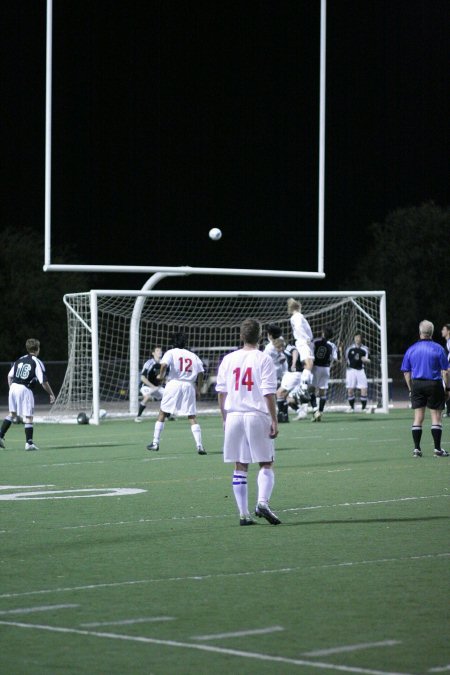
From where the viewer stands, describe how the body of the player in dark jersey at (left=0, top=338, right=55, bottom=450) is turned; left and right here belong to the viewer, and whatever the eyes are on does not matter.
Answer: facing away from the viewer and to the right of the viewer

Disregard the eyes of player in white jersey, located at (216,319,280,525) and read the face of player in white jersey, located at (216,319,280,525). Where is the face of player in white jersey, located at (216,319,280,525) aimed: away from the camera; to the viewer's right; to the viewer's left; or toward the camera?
away from the camera

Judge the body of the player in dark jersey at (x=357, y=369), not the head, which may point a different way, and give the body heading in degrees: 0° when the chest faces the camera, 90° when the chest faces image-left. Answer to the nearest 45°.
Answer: approximately 0°

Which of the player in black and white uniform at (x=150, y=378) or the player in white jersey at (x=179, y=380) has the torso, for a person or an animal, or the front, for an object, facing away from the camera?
the player in white jersey

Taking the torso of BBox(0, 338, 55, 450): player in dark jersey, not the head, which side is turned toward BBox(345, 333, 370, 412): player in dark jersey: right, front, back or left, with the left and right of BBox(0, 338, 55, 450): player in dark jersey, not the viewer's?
front

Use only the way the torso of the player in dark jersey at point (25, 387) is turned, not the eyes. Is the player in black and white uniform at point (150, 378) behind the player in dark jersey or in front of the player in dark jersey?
in front

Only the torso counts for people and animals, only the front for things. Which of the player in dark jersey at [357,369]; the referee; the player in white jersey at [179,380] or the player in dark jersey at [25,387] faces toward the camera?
the player in dark jersey at [357,369]

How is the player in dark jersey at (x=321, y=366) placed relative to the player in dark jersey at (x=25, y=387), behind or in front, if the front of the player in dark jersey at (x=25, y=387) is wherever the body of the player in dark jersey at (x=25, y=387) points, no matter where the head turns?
in front

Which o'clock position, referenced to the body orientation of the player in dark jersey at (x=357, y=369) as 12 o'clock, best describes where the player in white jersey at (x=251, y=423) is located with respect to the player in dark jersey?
The player in white jersey is roughly at 12 o'clock from the player in dark jersey.

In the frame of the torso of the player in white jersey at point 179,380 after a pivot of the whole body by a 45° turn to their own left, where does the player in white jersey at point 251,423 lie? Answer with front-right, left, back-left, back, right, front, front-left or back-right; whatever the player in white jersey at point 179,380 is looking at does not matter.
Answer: back-left

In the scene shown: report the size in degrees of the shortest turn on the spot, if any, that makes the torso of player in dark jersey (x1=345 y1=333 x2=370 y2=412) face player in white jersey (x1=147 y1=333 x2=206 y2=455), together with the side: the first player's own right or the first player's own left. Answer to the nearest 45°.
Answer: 0° — they already face them

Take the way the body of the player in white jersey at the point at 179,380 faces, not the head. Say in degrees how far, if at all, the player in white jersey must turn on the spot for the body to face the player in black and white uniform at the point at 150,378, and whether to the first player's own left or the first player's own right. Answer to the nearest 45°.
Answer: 0° — they already face them
